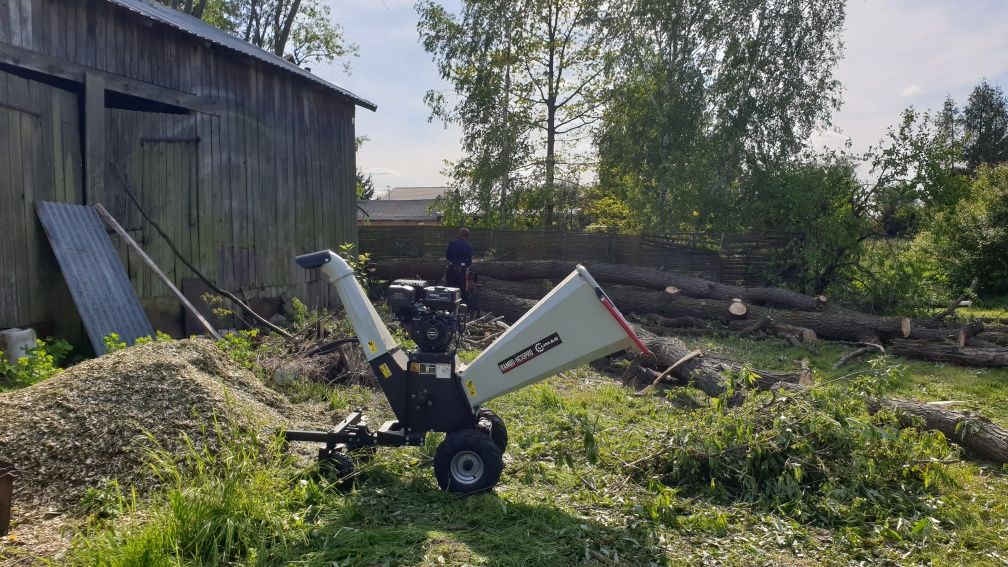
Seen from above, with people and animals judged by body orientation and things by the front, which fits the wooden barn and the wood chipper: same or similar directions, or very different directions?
very different directions

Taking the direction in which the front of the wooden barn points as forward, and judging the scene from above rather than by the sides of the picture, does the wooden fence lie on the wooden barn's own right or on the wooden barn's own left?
on the wooden barn's own left

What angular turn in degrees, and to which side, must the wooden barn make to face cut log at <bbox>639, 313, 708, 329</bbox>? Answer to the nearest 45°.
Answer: approximately 45° to its left

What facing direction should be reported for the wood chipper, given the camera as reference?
facing to the left of the viewer

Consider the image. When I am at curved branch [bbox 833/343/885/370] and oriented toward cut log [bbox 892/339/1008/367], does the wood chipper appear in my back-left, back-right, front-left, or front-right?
back-right

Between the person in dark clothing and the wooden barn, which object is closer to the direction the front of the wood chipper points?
the wooden barn

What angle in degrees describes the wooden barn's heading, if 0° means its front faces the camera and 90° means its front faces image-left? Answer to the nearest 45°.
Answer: approximately 315°

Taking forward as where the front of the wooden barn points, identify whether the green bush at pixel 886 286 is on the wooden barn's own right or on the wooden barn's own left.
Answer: on the wooden barn's own left

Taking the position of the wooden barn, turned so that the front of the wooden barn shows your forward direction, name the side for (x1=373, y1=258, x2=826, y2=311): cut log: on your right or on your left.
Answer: on your left

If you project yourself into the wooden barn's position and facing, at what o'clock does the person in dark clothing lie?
The person in dark clothing is roughly at 10 o'clock from the wooden barn.

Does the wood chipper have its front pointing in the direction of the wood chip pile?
yes
